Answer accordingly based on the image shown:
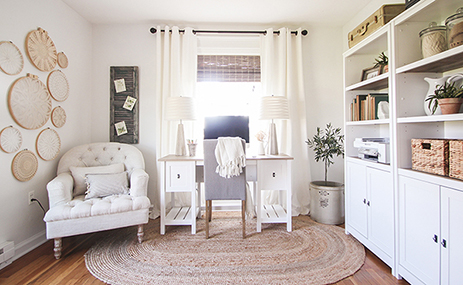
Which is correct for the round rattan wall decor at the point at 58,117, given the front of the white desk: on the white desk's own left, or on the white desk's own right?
on the white desk's own right

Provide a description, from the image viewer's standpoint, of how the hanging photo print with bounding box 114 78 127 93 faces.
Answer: facing the viewer

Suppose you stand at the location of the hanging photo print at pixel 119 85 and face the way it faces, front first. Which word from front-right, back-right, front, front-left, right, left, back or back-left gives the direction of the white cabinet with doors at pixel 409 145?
front-left

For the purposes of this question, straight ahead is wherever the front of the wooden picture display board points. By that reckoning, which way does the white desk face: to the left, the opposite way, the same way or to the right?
the same way

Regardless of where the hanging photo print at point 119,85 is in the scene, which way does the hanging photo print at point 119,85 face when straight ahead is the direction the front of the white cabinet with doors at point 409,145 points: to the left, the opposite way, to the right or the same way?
to the left

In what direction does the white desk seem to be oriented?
toward the camera

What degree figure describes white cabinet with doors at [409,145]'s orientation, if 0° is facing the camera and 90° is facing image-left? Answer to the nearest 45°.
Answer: approximately 45°

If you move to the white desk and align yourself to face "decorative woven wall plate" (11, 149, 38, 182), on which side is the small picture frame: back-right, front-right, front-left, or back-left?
back-left

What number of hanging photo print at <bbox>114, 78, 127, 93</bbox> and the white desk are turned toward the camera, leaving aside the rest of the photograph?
2

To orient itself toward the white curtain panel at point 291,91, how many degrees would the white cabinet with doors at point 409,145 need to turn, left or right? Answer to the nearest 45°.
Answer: approximately 90° to its right

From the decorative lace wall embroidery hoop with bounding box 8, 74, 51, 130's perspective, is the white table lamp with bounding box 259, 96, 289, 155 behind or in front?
in front

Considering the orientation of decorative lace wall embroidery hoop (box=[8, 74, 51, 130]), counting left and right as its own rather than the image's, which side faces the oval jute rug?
front

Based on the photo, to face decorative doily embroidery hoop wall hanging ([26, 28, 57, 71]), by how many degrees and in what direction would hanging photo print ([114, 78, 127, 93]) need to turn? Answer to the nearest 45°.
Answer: approximately 45° to its right

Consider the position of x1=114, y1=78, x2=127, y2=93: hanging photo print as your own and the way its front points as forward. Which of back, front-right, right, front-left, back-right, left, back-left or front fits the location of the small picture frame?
front-left

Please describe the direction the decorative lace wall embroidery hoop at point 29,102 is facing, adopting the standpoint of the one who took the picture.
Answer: facing the viewer and to the right of the viewer
